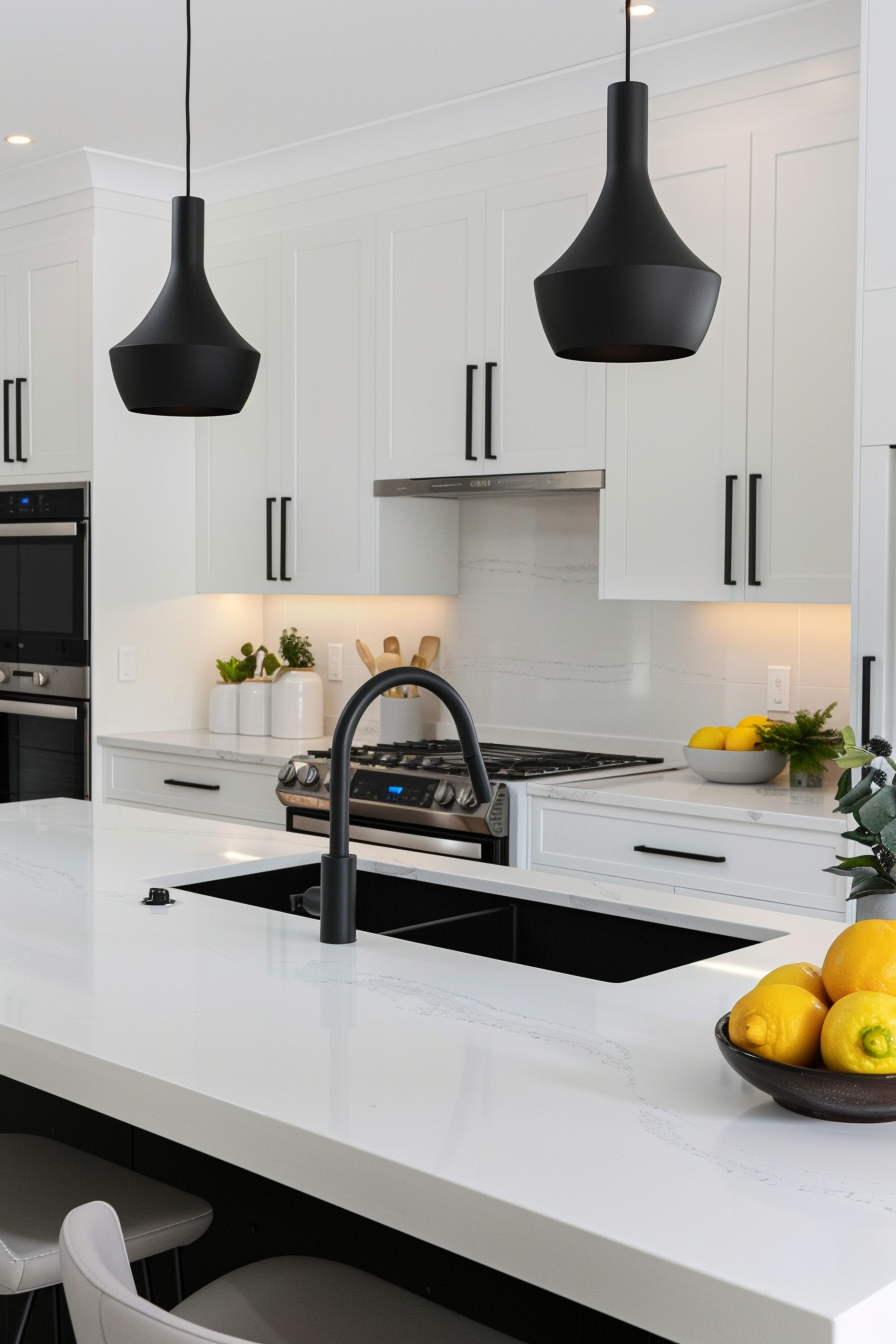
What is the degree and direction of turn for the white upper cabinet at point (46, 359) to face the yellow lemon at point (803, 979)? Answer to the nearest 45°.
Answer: approximately 45° to its left

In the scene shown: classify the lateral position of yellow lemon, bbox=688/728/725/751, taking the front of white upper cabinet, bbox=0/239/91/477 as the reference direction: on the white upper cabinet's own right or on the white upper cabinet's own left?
on the white upper cabinet's own left

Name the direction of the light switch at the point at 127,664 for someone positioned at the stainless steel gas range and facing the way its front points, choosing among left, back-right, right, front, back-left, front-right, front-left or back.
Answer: right

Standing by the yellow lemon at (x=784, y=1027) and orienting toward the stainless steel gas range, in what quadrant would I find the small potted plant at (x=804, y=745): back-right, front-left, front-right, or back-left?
front-right

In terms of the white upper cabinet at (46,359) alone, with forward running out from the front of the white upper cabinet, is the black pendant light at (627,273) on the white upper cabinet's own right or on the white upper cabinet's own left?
on the white upper cabinet's own left

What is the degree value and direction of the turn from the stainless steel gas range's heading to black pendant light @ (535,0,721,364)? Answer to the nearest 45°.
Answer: approximately 45° to its left

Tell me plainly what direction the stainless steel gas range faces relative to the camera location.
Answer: facing the viewer and to the left of the viewer

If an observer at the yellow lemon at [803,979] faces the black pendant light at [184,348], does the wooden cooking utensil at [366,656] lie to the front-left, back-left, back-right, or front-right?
front-right

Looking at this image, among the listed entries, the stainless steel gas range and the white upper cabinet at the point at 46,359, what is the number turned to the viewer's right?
0

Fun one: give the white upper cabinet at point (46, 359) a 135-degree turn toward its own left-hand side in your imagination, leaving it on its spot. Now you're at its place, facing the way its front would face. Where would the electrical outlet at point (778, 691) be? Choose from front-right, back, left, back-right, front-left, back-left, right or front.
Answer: front-right

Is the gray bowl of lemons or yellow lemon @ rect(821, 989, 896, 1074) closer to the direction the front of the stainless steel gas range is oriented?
the yellow lemon

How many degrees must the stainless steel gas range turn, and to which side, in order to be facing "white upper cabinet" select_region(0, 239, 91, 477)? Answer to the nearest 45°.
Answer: approximately 90° to its right

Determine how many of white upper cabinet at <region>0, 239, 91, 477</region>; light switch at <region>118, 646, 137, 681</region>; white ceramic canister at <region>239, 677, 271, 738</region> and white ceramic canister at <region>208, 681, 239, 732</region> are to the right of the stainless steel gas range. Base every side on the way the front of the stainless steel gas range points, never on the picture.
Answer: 4

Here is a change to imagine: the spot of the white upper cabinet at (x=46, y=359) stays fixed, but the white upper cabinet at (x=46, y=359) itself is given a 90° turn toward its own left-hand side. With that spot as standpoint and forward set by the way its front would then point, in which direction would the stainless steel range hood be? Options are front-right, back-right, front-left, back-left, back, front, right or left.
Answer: front

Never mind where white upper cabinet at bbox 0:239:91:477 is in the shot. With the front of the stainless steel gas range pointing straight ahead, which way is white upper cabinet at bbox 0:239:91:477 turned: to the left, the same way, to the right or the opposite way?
the same way
